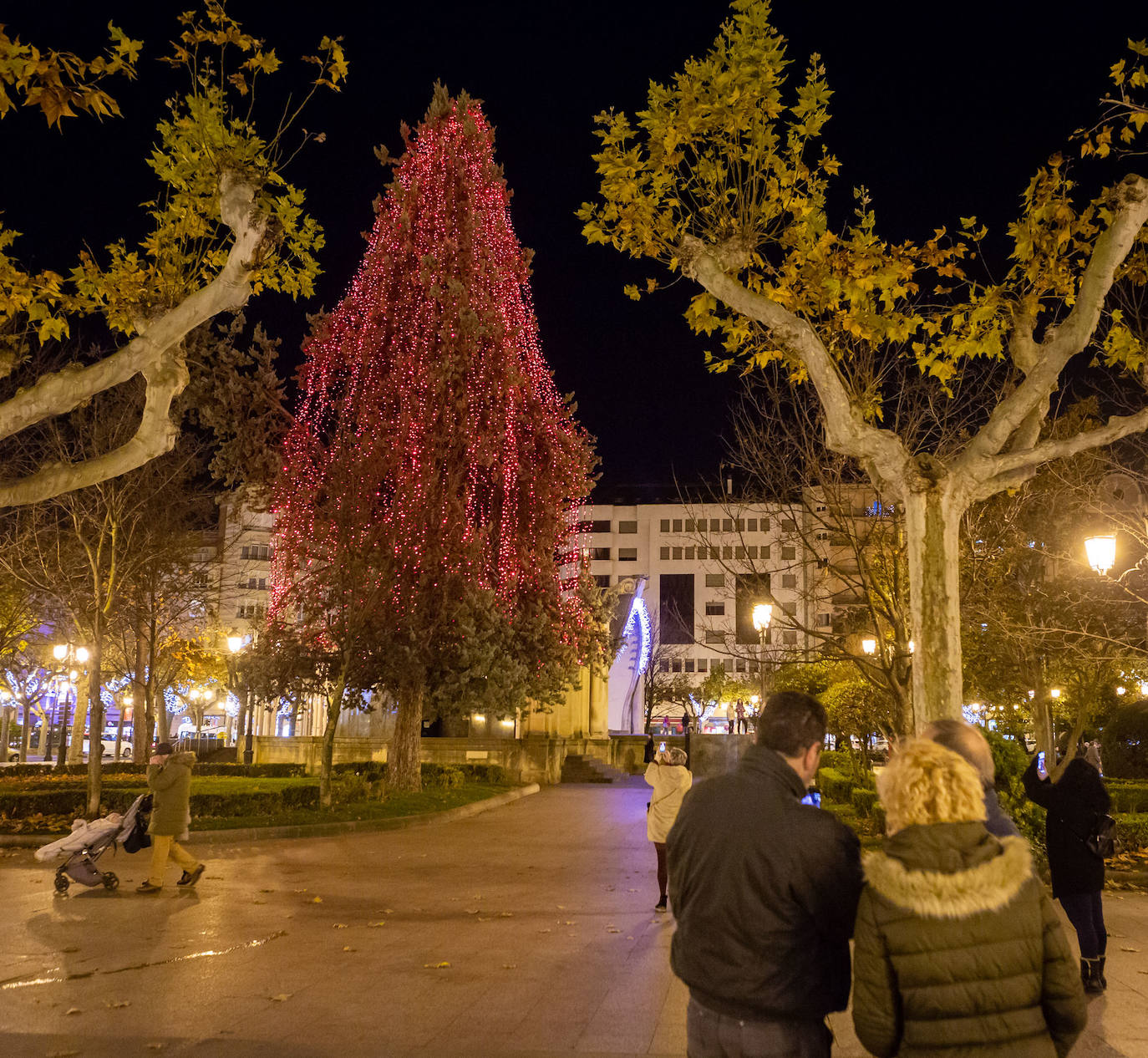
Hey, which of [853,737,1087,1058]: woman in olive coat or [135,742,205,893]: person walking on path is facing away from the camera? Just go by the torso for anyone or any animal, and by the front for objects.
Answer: the woman in olive coat

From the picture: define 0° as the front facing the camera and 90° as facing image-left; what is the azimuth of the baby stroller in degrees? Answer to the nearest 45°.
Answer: approximately 90°

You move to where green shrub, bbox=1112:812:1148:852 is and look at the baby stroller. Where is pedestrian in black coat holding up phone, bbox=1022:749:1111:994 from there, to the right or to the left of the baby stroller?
left

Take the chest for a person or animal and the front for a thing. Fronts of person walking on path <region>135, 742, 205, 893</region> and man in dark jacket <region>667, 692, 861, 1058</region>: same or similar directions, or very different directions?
very different directions

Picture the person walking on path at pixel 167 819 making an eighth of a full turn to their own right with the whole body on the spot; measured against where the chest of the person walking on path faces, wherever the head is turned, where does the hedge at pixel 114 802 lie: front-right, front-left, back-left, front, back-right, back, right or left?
front-right

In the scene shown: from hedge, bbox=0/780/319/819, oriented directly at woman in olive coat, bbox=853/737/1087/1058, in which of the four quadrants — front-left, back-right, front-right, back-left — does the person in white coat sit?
front-left

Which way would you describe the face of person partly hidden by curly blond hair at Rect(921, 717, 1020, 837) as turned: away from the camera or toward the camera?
away from the camera

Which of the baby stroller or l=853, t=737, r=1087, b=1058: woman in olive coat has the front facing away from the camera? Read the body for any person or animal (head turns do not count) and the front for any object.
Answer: the woman in olive coat

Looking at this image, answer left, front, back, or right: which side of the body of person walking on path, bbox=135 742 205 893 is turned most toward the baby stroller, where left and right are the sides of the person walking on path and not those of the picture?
front

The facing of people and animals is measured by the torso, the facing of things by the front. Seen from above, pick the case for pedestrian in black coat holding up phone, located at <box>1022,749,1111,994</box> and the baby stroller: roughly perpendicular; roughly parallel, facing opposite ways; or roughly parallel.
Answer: roughly perpendicular

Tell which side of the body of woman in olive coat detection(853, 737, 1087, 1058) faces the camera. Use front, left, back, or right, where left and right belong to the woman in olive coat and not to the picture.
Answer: back

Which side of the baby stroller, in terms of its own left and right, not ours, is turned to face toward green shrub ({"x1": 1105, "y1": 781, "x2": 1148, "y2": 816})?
back

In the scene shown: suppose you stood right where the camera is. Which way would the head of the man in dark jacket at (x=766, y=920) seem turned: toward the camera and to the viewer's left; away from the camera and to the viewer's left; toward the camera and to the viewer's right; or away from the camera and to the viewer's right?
away from the camera and to the viewer's right

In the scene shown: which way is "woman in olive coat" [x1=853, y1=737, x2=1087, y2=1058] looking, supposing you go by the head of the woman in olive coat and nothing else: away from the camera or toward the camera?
away from the camera

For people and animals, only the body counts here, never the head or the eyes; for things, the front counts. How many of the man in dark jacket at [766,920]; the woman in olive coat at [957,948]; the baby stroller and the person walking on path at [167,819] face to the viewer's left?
2

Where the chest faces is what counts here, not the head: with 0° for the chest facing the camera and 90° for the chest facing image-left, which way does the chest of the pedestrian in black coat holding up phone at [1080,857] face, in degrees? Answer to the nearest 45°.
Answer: approximately 135°

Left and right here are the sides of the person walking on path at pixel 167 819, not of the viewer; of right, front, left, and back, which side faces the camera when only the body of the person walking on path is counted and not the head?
left
